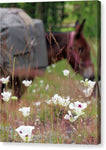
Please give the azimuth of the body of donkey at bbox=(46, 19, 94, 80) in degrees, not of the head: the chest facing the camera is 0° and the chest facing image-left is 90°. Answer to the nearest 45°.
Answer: approximately 270°
